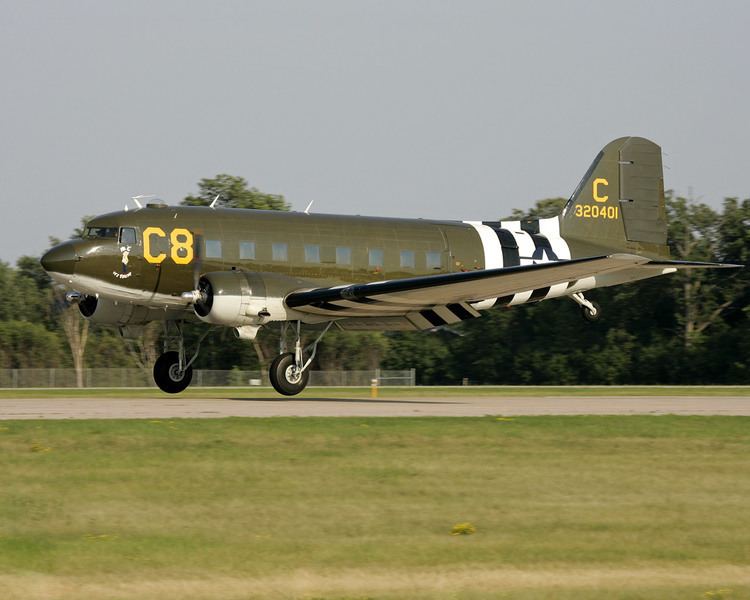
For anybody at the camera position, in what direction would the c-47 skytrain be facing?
facing the viewer and to the left of the viewer
